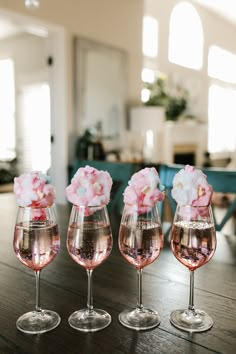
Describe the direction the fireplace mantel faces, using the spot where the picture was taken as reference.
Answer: facing the viewer

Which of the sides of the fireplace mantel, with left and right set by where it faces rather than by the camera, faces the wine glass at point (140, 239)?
front

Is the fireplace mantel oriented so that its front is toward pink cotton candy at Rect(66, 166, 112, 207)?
yes

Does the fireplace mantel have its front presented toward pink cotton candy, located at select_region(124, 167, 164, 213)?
yes

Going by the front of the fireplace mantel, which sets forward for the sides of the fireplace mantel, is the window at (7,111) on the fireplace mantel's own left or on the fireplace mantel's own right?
on the fireplace mantel's own right

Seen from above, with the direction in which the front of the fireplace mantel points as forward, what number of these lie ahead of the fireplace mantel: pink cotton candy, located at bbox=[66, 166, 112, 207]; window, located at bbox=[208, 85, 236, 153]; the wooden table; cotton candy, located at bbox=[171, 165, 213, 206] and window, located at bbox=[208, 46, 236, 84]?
3

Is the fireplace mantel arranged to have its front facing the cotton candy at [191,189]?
yes

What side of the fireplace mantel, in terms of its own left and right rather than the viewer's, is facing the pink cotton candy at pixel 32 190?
front

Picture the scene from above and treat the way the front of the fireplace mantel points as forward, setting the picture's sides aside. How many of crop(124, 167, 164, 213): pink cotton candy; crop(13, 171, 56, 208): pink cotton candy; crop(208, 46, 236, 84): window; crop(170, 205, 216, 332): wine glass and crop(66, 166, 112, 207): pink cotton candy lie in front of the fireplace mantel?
4

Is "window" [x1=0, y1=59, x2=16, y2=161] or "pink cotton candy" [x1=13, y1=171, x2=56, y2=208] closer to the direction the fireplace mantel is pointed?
the pink cotton candy

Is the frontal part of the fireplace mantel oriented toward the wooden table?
yes

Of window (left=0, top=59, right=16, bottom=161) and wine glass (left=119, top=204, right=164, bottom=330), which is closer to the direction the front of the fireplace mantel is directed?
the wine glass

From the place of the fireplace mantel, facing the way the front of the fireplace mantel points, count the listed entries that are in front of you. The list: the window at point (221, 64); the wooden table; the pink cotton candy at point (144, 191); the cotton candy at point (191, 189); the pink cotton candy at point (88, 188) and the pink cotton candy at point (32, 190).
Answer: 5
